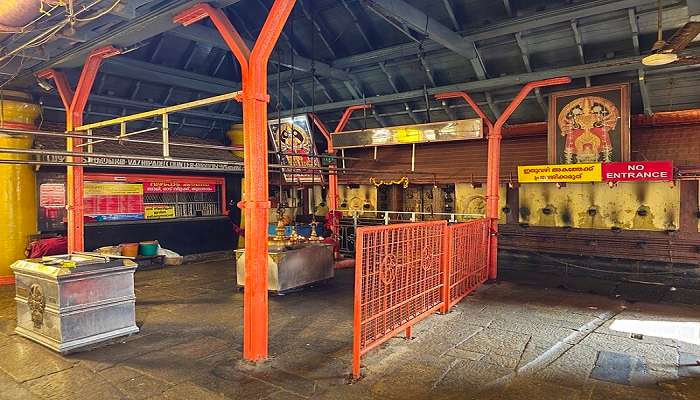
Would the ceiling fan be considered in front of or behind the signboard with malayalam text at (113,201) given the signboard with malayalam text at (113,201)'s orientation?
in front

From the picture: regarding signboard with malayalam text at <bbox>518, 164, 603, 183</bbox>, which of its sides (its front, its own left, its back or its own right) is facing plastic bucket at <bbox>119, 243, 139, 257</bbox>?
right

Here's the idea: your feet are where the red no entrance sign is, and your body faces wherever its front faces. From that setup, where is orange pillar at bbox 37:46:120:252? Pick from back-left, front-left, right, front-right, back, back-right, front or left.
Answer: front-right

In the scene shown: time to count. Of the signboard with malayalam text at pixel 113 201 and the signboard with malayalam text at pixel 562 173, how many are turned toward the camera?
2

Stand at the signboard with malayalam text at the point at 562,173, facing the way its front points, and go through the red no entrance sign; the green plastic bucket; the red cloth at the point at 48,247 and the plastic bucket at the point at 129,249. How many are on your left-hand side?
1

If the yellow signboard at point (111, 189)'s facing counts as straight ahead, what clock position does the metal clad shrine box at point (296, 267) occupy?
The metal clad shrine box is roughly at 11 o'clock from the yellow signboard.

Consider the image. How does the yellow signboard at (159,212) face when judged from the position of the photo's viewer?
facing the viewer

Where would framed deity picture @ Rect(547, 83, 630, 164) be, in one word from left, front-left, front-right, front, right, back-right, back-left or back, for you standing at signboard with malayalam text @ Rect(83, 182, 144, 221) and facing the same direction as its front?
front-left

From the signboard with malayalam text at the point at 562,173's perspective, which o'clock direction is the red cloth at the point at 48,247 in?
The red cloth is roughly at 2 o'clock from the signboard with malayalam text.

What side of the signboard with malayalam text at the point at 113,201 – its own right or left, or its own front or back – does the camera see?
front

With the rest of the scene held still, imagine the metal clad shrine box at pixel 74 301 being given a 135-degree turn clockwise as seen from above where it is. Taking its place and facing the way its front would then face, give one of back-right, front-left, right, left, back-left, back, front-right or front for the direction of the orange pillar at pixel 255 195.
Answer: back-right

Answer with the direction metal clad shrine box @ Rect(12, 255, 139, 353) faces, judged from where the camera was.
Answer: facing the viewer and to the left of the viewer

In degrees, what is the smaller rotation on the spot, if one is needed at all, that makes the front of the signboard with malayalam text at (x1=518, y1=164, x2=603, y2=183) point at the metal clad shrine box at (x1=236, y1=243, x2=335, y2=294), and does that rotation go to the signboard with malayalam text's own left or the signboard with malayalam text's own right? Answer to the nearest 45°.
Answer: approximately 45° to the signboard with malayalam text's own right

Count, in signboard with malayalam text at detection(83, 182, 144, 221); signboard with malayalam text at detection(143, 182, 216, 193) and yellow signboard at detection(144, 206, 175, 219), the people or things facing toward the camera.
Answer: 3
